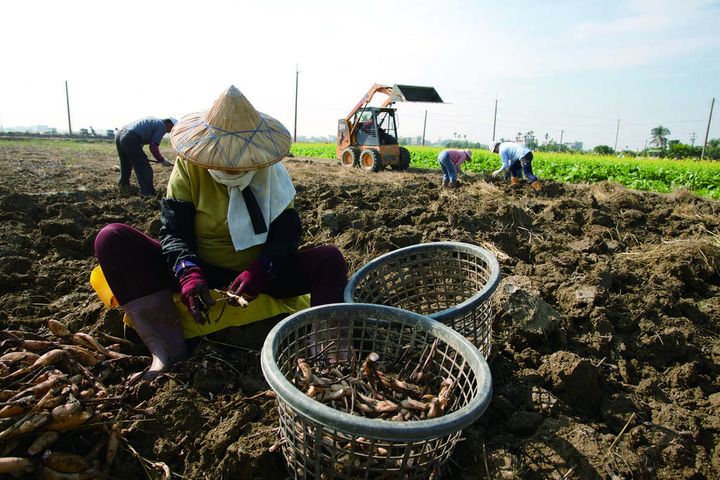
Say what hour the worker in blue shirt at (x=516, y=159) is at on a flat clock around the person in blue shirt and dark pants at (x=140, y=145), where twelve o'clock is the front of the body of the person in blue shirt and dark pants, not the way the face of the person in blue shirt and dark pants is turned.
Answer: The worker in blue shirt is roughly at 12 o'clock from the person in blue shirt and dark pants.

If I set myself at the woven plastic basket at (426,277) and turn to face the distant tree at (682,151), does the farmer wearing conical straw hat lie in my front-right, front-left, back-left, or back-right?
back-left

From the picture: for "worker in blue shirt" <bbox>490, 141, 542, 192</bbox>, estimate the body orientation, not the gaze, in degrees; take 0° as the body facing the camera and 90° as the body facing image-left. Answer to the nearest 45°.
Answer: approximately 90°

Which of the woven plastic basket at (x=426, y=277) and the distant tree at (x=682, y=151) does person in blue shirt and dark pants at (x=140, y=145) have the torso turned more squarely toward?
the distant tree

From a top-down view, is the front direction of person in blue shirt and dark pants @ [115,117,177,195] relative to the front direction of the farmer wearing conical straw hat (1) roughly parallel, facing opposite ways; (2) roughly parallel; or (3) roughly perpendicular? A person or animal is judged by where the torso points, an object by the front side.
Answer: roughly perpendicular

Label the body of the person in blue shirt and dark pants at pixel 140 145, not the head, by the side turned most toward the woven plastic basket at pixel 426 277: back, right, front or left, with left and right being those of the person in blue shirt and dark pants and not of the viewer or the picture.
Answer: right

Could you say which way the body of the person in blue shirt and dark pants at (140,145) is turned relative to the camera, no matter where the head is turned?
to the viewer's right

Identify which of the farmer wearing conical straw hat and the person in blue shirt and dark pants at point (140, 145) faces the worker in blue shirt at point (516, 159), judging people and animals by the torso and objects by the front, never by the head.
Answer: the person in blue shirt and dark pants

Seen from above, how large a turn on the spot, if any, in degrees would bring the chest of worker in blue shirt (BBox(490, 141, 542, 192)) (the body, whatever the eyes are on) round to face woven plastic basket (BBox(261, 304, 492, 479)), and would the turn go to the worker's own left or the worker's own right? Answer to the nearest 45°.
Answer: approximately 90° to the worker's own left

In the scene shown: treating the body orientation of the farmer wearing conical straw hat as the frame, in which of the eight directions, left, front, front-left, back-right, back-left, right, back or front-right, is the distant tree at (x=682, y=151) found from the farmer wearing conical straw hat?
back-left

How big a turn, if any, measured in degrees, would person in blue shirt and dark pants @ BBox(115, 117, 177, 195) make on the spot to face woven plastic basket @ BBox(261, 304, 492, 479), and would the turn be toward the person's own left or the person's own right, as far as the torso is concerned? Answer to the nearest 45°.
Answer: approximately 90° to the person's own right

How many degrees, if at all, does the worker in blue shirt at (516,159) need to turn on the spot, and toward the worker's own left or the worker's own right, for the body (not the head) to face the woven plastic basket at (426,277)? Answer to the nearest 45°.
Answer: approximately 90° to the worker's own left

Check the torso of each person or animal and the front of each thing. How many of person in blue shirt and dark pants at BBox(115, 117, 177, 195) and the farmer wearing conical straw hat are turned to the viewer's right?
1
